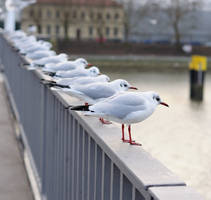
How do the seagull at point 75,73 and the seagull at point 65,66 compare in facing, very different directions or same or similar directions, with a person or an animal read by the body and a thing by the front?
same or similar directions

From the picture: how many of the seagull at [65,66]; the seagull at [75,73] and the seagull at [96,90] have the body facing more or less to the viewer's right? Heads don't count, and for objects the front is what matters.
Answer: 3

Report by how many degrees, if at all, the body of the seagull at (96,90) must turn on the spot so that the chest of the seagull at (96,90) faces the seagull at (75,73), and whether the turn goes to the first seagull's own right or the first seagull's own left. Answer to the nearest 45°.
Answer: approximately 90° to the first seagull's own left

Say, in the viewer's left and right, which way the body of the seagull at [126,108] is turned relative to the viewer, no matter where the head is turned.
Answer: facing to the right of the viewer

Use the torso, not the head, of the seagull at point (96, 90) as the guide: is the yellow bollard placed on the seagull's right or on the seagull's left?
on the seagull's left

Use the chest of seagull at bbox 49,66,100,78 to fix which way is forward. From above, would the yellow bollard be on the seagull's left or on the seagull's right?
on the seagull's left

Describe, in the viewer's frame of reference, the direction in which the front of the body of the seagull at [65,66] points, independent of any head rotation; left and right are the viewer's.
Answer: facing to the right of the viewer

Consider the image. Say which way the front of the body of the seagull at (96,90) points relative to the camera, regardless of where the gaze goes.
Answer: to the viewer's right

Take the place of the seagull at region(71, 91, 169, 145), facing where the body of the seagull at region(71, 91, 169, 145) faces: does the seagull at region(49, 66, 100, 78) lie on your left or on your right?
on your left

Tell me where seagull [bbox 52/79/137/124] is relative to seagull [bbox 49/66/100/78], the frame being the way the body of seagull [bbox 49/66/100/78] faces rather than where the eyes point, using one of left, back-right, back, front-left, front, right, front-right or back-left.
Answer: right

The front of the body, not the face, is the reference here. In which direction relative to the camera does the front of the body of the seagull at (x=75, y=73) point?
to the viewer's right

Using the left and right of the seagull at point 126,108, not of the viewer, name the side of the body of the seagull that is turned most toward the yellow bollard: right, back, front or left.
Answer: left
